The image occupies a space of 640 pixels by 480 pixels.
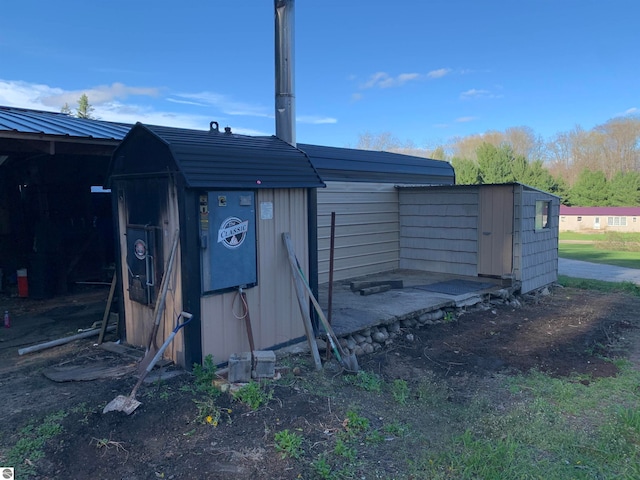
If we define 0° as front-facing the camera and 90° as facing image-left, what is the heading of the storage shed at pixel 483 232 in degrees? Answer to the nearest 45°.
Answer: approximately 45°

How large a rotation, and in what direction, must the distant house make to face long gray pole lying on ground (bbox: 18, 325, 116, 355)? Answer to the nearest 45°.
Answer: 0° — it already faces it

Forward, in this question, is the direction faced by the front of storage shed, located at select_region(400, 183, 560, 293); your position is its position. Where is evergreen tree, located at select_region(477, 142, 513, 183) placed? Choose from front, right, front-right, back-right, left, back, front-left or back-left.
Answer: back-right

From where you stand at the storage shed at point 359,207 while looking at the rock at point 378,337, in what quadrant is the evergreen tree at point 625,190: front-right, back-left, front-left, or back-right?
back-left

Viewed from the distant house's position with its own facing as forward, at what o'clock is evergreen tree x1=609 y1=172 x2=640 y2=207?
The evergreen tree is roughly at 7 o'clock from the distant house.

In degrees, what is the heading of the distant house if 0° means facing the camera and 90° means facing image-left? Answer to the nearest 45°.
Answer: approximately 0°

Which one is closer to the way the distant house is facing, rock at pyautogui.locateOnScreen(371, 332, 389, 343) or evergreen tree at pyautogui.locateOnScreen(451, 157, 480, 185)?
the rock
